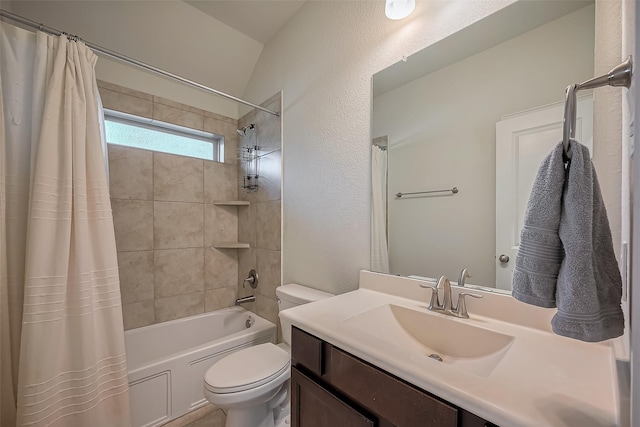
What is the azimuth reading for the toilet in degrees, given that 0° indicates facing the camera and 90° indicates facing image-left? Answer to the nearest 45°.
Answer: approximately 45°

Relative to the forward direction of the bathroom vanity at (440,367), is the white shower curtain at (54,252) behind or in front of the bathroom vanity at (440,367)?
in front

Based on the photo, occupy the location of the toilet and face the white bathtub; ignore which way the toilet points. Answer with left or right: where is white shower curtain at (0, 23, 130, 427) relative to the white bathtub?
left

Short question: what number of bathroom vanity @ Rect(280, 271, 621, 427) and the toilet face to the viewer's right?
0

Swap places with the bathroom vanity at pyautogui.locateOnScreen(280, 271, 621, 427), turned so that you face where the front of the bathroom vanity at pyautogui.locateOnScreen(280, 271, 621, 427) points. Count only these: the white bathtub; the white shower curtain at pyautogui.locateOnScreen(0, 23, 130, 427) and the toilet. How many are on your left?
0

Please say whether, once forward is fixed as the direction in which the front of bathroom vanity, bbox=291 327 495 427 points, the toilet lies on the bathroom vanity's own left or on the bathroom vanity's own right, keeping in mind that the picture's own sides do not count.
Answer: on the bathroom vanity's own right

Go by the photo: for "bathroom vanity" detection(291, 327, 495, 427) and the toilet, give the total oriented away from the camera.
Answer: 0

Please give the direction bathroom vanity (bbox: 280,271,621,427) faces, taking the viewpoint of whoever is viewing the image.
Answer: facing the viewer and to the left of the viewer

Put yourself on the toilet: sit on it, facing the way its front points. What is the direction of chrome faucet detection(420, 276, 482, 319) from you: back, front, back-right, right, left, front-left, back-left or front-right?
left

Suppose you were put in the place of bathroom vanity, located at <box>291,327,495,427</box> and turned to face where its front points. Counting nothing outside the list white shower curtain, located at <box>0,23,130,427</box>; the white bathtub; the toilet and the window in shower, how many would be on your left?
0

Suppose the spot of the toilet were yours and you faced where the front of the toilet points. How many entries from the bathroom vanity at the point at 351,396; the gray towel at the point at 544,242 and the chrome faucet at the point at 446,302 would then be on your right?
0

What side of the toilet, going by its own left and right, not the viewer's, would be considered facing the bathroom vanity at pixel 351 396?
left
